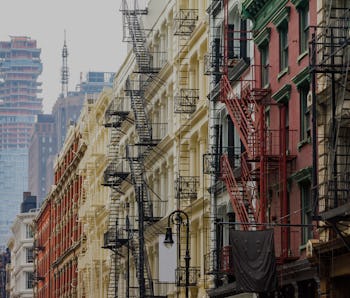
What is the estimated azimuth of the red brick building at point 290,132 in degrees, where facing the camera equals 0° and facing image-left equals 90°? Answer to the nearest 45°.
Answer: approximately 45°
